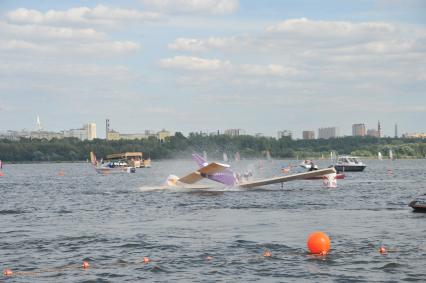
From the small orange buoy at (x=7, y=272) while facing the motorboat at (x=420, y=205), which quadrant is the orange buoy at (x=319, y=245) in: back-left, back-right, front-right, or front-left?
front-right
